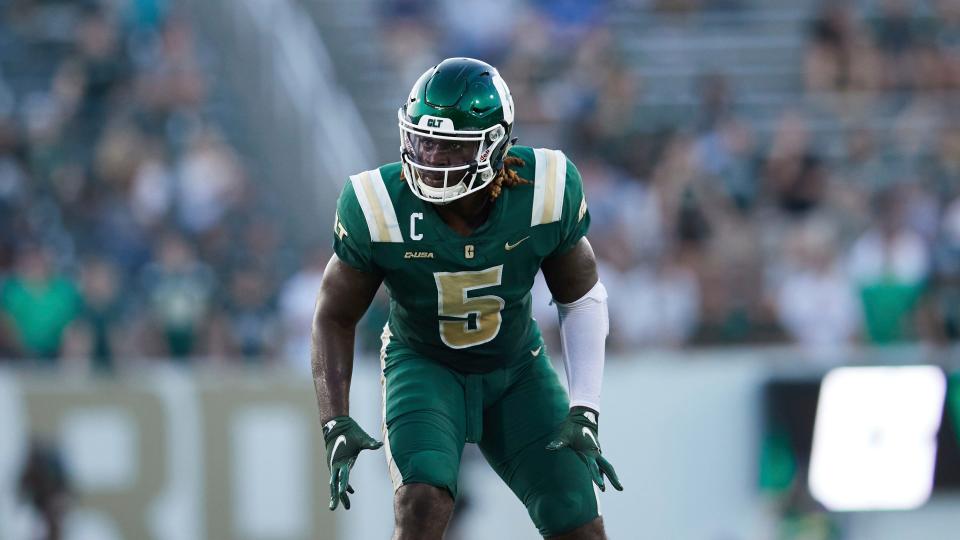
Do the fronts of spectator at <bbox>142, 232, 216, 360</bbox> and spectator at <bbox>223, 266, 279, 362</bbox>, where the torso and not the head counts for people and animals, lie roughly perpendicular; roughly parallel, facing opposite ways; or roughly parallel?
roughly parallel

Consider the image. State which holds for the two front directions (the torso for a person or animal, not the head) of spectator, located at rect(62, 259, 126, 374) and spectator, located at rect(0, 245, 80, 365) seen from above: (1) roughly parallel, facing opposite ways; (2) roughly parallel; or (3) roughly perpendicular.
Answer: roughly parallel

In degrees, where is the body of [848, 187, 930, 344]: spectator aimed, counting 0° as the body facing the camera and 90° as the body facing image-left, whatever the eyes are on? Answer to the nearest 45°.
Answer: approximately 0°

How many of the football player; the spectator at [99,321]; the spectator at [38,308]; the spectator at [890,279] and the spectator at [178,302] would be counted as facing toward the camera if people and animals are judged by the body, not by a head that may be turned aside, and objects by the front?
5

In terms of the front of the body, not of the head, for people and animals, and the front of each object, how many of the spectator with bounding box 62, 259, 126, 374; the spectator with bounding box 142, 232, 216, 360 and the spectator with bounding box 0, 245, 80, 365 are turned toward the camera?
3

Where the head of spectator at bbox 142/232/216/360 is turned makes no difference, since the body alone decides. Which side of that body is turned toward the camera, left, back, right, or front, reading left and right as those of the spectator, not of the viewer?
front

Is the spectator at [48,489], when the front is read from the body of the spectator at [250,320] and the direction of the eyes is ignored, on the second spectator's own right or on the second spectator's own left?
on the second spectator's own right

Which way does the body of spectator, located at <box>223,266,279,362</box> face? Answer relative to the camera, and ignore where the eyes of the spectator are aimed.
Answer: toward the camera

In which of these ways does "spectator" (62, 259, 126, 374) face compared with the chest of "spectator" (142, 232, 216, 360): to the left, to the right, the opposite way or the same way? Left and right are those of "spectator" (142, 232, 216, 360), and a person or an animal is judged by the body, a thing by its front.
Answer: the same way

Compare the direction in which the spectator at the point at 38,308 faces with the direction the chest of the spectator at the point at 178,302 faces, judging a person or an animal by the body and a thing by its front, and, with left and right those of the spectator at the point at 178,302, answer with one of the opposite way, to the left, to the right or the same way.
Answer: the same way

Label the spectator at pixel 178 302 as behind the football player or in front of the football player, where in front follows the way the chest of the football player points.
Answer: behind
